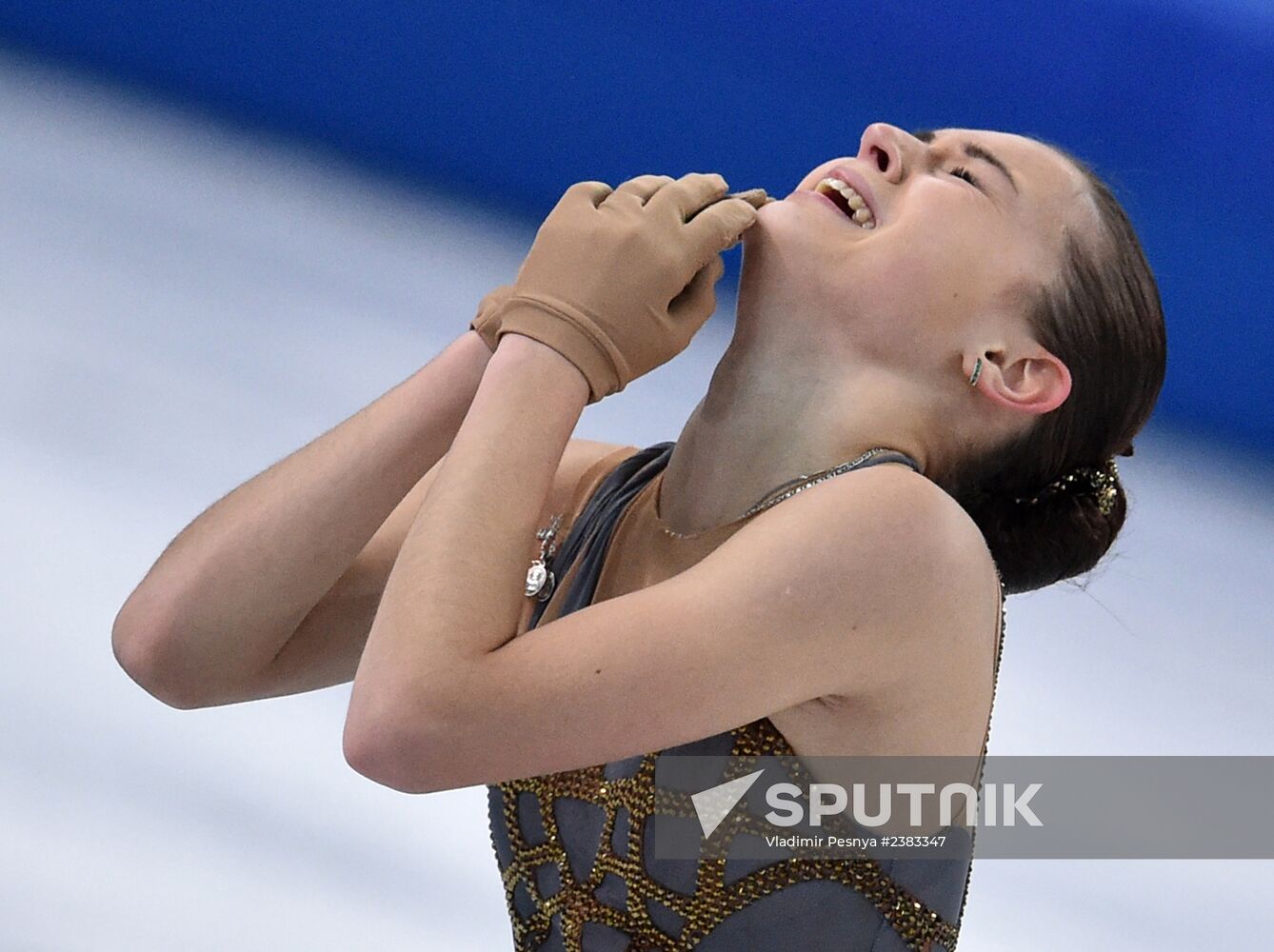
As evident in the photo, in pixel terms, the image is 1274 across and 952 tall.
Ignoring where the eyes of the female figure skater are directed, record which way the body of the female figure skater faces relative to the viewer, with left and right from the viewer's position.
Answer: facing the viewer and to the left of the viewer
